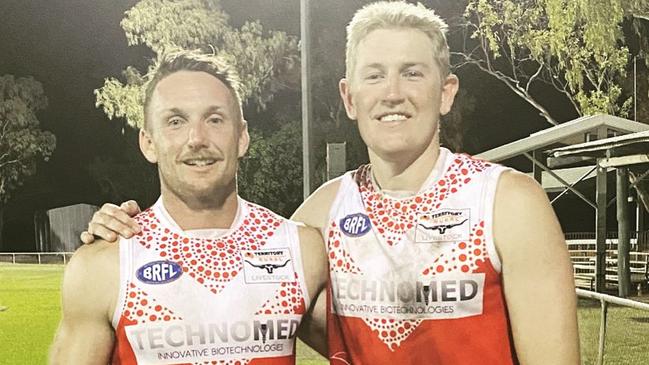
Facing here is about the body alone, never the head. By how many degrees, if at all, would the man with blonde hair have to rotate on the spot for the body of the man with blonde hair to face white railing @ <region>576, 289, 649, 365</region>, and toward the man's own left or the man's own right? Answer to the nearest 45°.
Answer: approximately 135° to the man's own left

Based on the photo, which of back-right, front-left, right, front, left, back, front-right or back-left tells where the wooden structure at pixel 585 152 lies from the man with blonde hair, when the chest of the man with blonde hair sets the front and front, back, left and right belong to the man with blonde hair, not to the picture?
back-left

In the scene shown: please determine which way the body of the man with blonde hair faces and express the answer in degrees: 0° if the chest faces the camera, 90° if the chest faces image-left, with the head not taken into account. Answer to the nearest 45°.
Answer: approximately 0°

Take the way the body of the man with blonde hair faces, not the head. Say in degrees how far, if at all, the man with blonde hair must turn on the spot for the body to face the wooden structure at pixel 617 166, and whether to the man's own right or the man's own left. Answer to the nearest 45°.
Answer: approximately 135° to the man's own left

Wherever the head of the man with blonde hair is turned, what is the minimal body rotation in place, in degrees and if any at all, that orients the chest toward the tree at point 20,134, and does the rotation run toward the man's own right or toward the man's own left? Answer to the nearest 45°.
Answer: approximately 135° to the man's own right

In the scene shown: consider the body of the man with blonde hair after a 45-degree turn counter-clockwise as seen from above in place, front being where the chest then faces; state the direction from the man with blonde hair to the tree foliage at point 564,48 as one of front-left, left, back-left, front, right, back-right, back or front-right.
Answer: left

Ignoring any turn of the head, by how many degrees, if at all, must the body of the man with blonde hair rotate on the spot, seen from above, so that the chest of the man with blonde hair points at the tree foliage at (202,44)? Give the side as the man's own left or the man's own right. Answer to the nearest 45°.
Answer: approximately 135° to the man's own right
